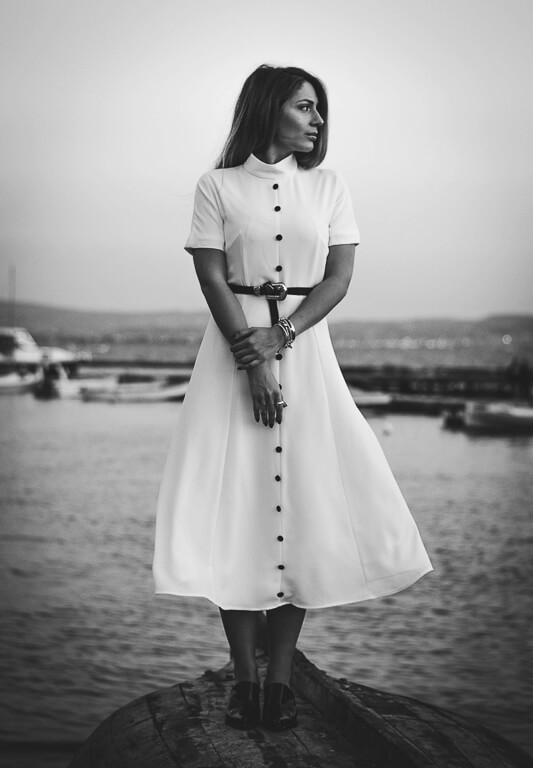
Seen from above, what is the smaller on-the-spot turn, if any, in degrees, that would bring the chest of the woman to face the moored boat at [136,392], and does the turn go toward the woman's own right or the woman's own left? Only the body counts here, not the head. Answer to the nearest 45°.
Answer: approximately 180°

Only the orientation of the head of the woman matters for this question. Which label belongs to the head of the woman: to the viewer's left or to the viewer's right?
to the viewer's right

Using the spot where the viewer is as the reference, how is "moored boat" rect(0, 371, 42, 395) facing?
facing to the right of the viewer

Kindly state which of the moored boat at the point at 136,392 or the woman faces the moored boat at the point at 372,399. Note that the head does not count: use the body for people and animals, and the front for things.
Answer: the moored boat at the point at 136,392

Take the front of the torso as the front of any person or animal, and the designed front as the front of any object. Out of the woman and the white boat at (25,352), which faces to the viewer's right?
the white boat

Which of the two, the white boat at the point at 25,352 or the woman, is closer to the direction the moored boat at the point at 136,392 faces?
the woman

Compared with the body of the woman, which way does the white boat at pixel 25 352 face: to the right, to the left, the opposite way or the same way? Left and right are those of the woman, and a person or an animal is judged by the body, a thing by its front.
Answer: to the left

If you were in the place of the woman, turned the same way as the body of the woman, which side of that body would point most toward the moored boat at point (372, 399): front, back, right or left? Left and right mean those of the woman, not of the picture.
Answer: back
